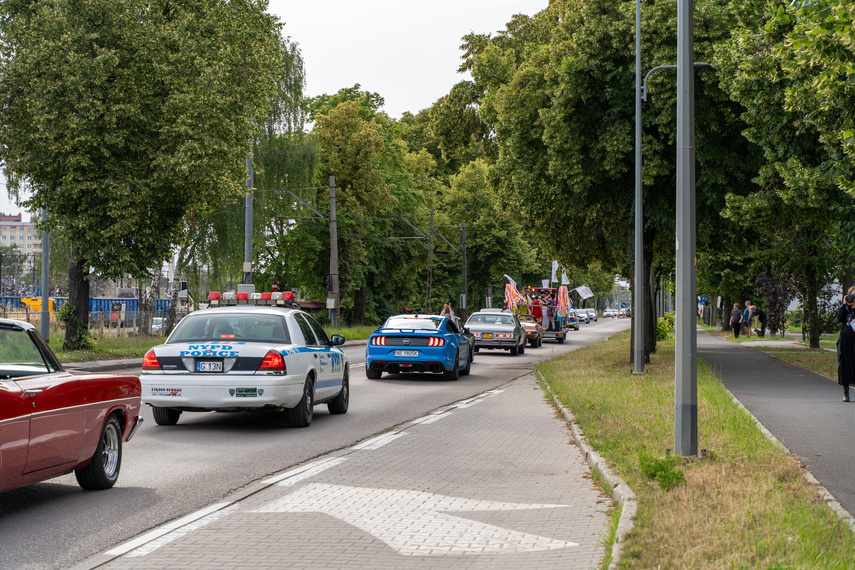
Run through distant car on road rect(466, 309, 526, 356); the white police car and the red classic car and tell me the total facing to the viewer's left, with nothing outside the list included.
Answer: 0

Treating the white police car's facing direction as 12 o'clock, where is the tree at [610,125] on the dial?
The tree is roughly at 12 o'clock from the white police car.

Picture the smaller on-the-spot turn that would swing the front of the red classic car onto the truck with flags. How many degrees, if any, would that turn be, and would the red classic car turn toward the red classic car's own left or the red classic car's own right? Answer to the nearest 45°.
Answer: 0° — it already faces it

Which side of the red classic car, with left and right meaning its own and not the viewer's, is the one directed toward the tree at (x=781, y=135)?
front

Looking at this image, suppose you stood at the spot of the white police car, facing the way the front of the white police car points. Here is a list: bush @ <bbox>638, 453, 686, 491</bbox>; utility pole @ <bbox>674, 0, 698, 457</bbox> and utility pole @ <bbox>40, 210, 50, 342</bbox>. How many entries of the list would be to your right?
2

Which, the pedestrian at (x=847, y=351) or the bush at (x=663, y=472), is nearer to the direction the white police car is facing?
the pedestrian

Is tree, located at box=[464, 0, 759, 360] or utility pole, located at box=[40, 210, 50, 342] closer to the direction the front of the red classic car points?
the tree

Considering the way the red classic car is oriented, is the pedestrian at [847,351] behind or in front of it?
in front

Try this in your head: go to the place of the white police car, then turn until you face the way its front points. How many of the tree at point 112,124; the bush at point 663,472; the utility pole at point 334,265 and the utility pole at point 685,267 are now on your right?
2

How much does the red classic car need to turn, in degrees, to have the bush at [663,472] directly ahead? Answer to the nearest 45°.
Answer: approximately 45° to its right

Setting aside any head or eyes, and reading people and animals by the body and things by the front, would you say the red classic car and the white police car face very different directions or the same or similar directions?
same or similar directions

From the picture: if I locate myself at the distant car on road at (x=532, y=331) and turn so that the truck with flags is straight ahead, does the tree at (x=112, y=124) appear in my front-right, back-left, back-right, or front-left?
back-left

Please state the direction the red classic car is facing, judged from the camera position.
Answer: facing away from the viewer and to the right of the viewer

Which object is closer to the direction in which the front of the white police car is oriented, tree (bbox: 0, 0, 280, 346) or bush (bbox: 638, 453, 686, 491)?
the tree

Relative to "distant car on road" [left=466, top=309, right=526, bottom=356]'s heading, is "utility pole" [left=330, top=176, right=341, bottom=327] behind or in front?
in front

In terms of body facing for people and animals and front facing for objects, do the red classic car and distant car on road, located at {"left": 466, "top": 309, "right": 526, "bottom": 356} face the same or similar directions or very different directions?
same or similar directions

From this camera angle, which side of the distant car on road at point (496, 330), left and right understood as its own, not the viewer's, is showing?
back

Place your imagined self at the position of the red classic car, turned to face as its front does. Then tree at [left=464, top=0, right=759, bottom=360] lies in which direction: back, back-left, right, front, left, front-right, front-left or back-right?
front

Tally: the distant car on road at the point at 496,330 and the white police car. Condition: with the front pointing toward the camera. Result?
0
